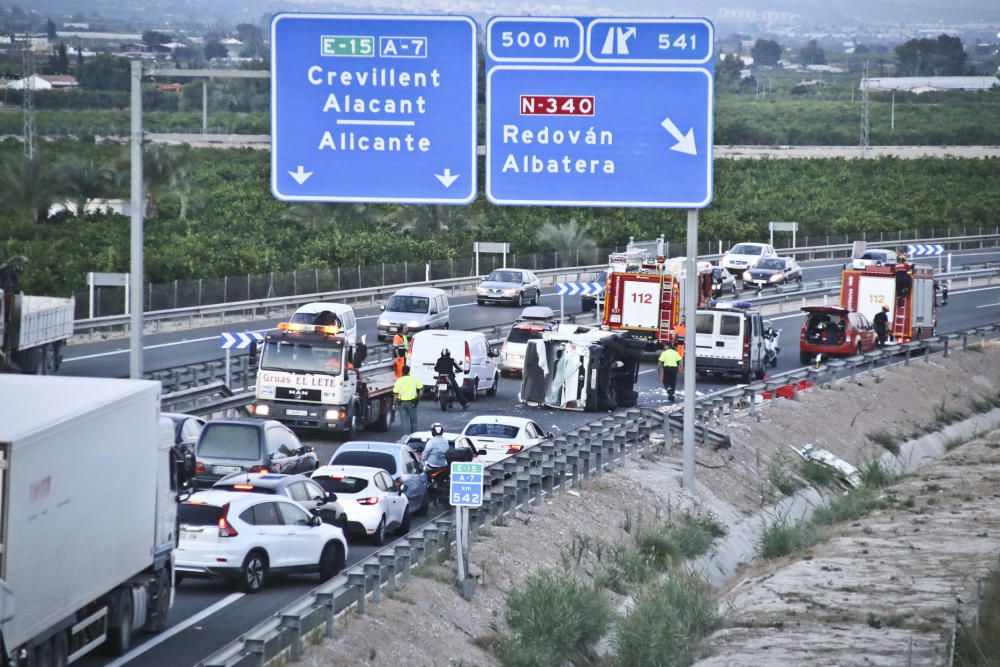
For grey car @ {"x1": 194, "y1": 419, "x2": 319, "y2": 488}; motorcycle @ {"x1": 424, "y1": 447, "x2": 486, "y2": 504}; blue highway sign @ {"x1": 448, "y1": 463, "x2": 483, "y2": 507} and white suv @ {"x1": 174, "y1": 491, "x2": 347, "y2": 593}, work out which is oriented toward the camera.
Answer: the blue highway sign

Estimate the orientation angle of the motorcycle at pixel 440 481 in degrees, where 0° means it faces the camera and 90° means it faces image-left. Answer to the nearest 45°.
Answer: approximately 225°

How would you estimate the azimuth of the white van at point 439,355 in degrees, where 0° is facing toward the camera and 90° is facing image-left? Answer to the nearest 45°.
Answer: approximately 225°

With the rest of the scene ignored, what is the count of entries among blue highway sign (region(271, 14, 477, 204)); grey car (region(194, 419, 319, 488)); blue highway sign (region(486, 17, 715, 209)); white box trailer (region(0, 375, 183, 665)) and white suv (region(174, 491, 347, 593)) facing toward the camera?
2
